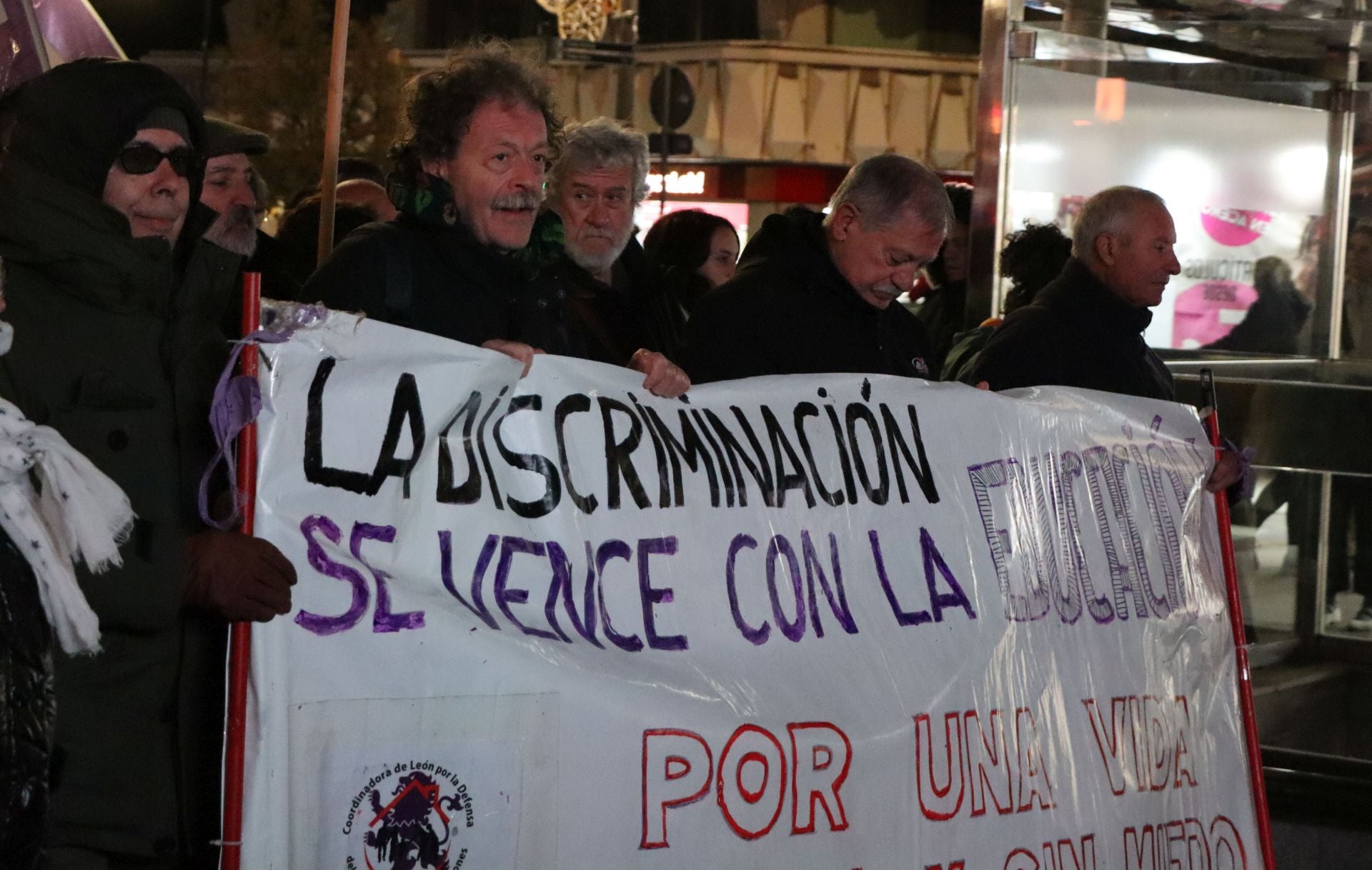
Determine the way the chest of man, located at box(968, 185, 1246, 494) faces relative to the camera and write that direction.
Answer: to the viewer's right

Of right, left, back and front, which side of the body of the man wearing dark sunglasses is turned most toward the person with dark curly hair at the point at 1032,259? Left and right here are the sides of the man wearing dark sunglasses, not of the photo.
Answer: left

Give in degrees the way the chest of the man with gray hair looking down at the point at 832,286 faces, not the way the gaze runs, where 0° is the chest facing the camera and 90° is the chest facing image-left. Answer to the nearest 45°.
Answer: approximately 315°

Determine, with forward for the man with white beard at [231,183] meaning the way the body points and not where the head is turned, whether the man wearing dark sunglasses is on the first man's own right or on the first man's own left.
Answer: on the first man's own right

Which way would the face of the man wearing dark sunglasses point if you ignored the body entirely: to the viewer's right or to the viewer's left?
to the viewer's right

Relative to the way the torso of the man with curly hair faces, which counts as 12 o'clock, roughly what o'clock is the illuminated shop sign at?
The illuminated shop sign is roughly at 8 o'clock from the man with curly hair.

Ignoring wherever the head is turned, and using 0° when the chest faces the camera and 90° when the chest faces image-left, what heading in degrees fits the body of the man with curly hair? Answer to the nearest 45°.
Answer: approximately 315°
